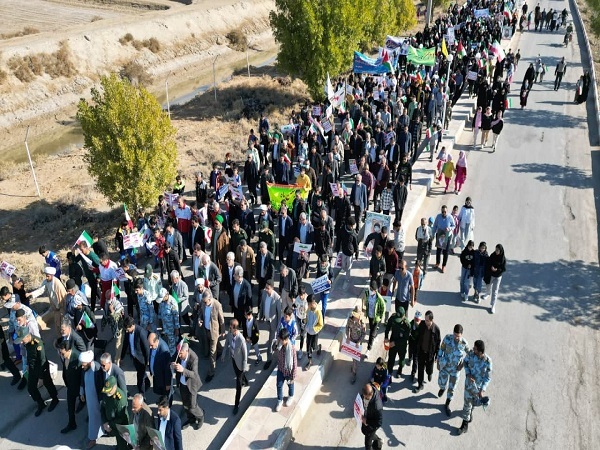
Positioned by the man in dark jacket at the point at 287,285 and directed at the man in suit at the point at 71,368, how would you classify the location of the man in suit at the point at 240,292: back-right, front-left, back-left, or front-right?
front-right

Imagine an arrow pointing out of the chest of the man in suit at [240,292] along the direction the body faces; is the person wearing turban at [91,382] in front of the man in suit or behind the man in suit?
in front

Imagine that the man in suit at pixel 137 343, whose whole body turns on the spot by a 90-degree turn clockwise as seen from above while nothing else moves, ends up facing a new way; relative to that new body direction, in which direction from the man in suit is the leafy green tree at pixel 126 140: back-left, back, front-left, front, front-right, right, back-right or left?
front-right

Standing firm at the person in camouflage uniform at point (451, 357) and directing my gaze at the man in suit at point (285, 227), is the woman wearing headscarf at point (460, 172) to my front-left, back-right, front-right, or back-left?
front-right

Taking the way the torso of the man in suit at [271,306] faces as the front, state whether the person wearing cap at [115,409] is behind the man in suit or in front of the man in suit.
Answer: in front

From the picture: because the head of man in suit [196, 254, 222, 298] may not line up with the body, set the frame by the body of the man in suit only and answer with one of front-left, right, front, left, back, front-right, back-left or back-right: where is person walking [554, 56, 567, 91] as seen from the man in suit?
back

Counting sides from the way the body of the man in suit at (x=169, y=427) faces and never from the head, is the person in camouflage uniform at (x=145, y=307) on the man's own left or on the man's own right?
on the man's own right

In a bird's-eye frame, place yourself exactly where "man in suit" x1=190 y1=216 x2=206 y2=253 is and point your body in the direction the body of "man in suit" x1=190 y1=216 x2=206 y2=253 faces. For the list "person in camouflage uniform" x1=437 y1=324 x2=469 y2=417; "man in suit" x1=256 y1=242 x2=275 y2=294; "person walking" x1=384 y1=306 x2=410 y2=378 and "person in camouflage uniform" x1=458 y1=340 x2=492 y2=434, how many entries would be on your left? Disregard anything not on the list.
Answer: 4

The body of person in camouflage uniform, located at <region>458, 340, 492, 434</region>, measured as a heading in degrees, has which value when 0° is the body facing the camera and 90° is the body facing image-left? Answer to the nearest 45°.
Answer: approximately 45°

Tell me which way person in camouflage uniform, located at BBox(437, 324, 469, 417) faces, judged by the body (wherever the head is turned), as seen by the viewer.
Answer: toward the camera

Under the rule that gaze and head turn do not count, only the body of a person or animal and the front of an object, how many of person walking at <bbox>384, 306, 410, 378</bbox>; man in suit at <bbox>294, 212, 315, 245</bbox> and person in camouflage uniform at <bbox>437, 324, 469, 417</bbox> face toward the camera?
3

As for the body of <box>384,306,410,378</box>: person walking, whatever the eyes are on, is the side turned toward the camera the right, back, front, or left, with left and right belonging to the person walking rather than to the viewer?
front

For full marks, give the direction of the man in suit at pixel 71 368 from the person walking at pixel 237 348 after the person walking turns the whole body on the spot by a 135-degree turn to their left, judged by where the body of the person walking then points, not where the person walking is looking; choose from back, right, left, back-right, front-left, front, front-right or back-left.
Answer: back

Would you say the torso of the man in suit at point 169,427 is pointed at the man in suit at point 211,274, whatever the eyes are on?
no

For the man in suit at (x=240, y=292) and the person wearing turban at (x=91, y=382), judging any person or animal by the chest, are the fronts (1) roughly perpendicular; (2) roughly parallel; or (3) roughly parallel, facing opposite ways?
roughly parallel

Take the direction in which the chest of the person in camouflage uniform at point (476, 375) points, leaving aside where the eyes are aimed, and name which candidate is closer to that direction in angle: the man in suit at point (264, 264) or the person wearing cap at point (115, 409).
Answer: the person wearing cap

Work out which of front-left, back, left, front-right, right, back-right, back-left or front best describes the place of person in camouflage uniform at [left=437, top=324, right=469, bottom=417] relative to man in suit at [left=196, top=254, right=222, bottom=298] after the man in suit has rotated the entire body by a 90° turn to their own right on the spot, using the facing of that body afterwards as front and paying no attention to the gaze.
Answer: back
